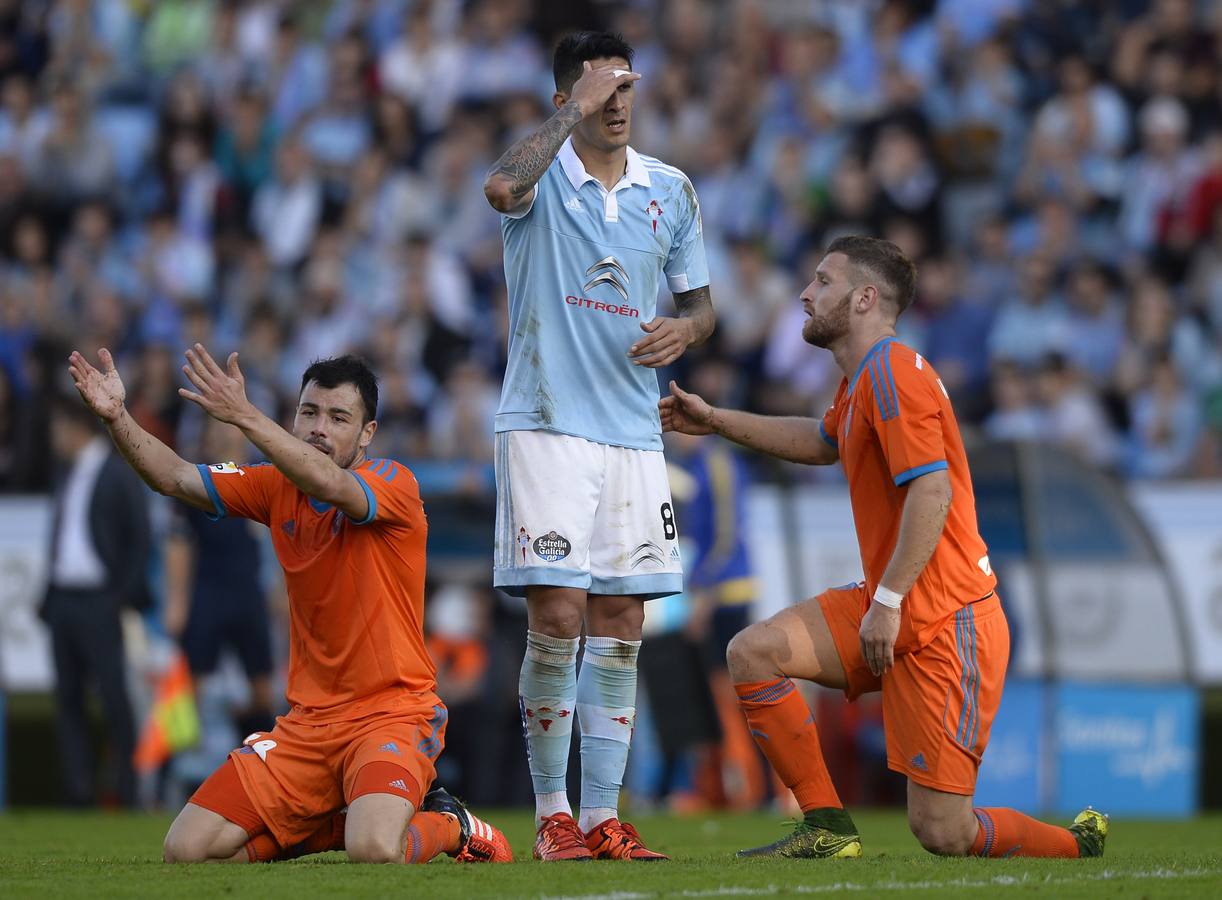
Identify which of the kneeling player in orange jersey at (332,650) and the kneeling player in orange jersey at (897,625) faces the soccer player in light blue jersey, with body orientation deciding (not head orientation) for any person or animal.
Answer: the kneeling player in orange jersey at (897,625)

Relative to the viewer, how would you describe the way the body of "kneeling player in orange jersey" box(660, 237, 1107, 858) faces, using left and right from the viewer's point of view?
facing to the left of the viewer

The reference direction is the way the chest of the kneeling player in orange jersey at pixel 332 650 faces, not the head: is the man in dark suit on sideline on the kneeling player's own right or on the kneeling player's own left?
on the kneeling player's own right

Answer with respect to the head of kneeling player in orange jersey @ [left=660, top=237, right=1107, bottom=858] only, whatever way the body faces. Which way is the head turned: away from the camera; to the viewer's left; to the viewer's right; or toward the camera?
to the viewer's left

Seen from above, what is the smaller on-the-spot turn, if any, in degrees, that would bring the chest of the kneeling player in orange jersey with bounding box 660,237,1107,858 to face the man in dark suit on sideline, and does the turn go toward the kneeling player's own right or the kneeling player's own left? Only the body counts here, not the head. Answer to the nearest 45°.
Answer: approximately 45° to the kneeling player's own right

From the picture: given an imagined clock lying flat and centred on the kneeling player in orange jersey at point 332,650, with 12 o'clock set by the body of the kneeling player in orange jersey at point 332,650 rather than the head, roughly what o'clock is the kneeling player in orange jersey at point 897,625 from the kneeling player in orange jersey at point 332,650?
the kneeling player in orange jersey at point 897,625 is roughly at 8 o'clock from the kneeling player in orange jersey at point 332,650.

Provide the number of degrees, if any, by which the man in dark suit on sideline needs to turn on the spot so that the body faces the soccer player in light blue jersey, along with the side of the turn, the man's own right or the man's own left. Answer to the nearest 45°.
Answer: approximately 45° to the man's own left

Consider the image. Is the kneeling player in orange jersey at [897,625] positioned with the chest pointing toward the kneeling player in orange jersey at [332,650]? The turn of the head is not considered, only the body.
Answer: yes
